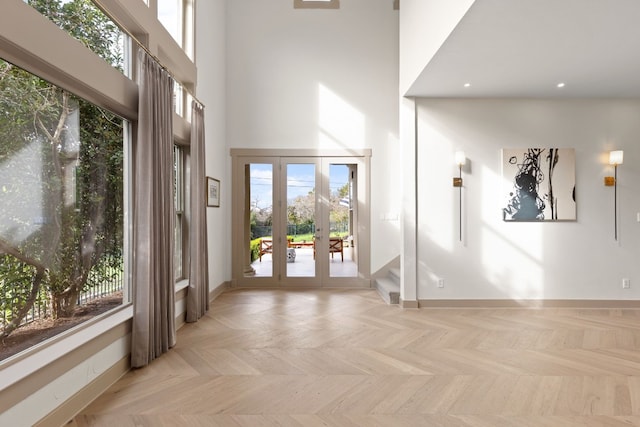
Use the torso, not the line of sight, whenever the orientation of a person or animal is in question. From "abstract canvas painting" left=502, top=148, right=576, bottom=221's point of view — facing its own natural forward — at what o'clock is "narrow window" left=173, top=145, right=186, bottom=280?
The narrow window is roughly at 2 o'clock from the abstract canvas painting.

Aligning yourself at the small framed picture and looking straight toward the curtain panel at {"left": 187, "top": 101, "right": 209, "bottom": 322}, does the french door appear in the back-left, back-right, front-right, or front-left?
back-left

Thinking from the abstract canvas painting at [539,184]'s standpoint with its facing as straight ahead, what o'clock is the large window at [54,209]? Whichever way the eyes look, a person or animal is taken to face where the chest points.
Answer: The large window is roughly at 1 o'clock from the abstract canvas painting.

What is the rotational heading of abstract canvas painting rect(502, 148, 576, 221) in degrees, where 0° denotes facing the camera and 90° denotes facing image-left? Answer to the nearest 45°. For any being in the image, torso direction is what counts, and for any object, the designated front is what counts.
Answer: approximately 0°

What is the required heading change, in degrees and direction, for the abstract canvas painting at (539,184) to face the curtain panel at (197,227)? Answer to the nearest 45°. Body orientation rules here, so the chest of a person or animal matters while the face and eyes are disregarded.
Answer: approximately 45° to its right

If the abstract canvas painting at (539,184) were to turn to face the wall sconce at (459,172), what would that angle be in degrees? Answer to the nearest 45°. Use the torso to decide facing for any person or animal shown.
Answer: approximately 45° to its right

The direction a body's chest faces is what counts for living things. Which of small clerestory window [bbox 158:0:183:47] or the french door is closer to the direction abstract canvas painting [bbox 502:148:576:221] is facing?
the small clerestory window

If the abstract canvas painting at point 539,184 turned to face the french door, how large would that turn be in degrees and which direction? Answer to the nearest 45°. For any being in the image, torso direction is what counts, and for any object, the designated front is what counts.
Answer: approximately 90° to its right

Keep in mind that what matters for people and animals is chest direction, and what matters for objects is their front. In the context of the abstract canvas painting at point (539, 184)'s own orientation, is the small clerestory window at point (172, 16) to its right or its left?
on its right

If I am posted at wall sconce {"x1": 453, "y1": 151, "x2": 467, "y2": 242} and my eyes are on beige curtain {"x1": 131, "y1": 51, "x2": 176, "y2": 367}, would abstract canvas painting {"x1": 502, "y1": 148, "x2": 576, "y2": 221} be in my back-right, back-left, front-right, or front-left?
back-left
